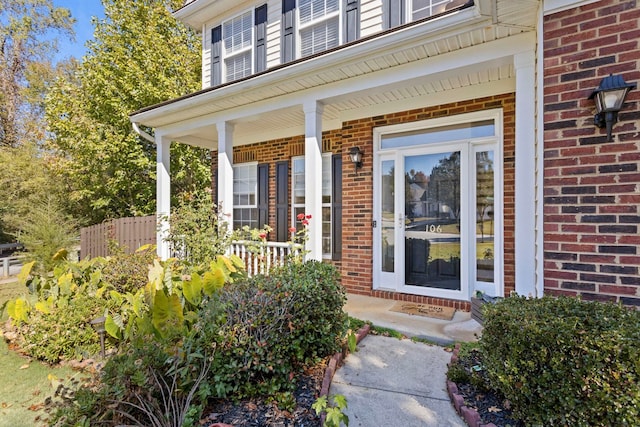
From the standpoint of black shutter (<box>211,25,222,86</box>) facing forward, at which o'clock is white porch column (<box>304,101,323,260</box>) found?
The white porch column is roughly at 10 o'clock from the black shutter.

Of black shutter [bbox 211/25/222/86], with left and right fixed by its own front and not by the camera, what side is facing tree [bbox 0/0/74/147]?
right

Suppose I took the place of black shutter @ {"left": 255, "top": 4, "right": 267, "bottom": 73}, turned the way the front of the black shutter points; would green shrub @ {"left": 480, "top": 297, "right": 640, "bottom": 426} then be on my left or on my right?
on my left

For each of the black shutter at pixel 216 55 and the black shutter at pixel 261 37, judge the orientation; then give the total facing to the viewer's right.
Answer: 0

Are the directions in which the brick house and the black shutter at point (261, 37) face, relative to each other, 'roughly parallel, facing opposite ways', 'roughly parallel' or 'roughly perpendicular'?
roughly parallel

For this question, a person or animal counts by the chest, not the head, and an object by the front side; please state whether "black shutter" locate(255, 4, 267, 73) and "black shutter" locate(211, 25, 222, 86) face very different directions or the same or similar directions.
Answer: same or similar directions

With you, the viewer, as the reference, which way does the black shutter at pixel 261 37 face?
facing the viewer and to the left of the viewer

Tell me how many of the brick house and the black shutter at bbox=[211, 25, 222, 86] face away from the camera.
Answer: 0

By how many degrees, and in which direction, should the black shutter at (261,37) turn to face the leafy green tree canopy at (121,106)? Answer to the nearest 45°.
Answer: approximately 90° to its right

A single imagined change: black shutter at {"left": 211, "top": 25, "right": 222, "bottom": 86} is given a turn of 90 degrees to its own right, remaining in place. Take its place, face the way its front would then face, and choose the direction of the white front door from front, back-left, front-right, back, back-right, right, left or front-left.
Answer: back

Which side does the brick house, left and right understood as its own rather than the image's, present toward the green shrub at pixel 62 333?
front

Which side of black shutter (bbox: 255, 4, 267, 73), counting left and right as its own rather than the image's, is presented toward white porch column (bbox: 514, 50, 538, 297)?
left

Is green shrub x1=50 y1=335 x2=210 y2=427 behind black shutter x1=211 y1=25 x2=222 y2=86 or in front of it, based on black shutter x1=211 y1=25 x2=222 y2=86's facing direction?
in front
